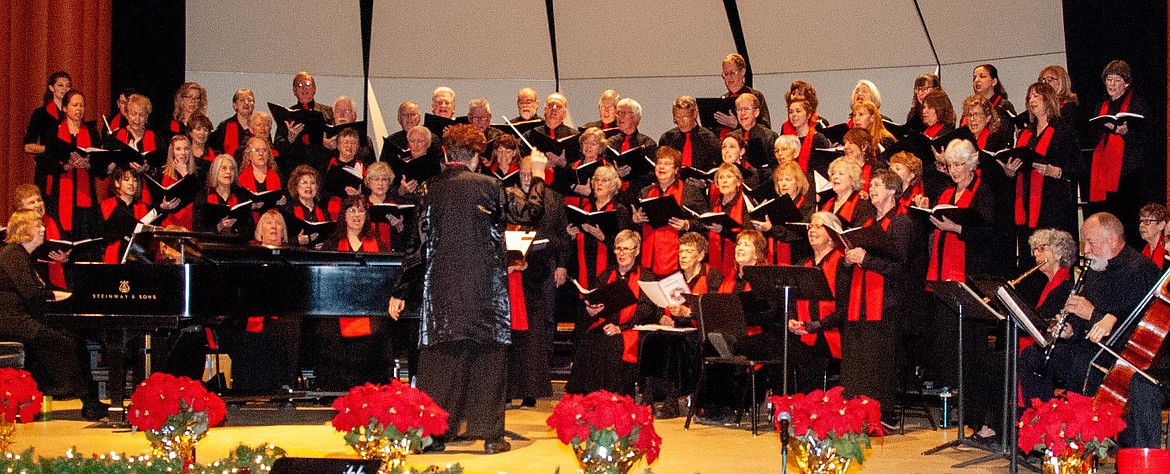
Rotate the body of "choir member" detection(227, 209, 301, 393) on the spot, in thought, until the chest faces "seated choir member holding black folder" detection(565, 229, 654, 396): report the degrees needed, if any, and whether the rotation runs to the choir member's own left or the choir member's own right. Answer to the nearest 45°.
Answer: approximately 90° to the choir member's own left

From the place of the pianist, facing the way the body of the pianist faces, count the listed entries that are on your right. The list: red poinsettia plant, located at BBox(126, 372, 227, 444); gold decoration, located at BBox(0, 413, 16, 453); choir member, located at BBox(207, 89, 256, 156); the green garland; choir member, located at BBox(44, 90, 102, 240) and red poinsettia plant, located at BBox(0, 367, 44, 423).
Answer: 4

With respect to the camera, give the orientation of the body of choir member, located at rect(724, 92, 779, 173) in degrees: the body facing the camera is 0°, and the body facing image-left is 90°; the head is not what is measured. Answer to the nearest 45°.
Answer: approximately 45°

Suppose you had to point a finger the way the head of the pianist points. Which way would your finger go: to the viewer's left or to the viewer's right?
to the viewer's right

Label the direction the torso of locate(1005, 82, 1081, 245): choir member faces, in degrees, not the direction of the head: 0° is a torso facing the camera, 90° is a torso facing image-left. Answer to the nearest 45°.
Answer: approximately 45°

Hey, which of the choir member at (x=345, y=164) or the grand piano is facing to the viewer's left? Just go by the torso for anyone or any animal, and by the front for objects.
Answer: the grand piano

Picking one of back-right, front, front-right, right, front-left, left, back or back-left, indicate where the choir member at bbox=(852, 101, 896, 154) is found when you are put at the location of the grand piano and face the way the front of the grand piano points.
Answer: back

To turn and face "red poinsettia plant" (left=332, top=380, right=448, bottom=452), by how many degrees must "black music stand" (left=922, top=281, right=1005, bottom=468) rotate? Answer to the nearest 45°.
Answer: approximately 180°

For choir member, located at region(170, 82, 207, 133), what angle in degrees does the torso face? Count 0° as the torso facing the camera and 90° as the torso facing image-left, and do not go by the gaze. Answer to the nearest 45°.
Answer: approximately 315°

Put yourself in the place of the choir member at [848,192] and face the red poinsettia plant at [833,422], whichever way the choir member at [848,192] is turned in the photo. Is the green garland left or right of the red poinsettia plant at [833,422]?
right
